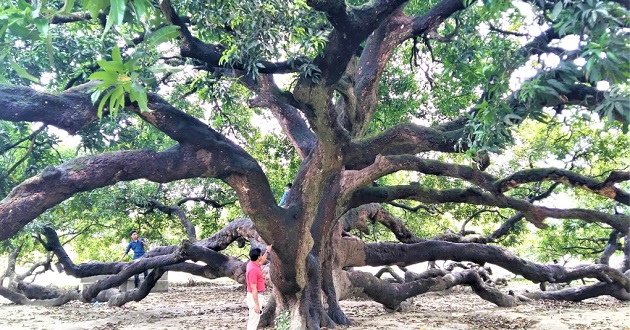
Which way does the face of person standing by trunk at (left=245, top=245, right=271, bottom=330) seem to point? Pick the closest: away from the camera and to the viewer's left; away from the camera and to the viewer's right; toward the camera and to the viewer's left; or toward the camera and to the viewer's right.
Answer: away from the camera and to the viewer's right

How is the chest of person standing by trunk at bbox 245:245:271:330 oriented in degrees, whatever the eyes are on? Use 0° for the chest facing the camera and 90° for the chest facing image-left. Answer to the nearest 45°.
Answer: approximately 270°
